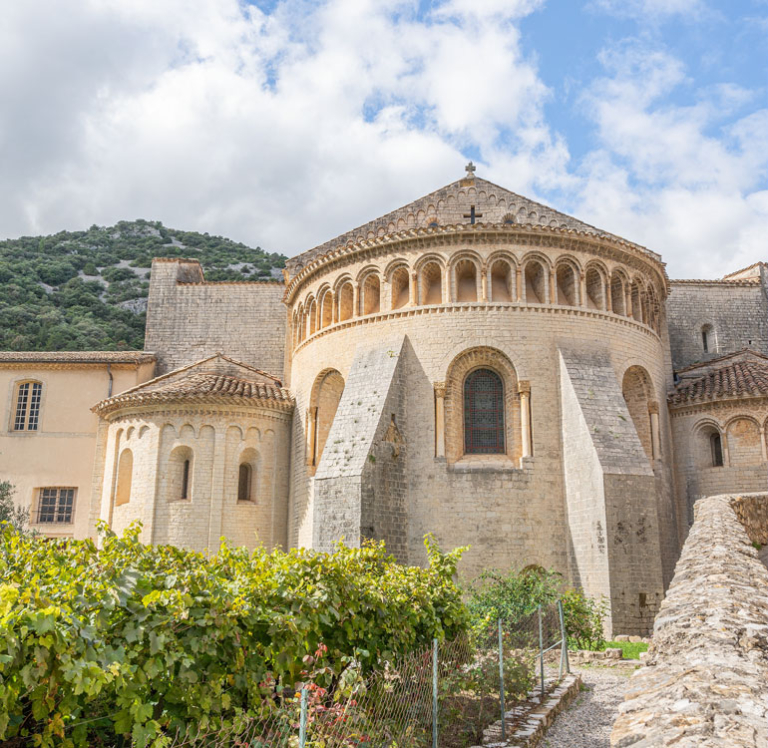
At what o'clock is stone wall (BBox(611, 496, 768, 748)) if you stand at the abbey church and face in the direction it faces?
The stone wall is roughly at 6 o'clock from the abbey church.

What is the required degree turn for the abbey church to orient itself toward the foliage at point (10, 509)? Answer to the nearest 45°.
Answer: approximately 90° to its left

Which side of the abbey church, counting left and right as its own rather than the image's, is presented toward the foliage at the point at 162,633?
back

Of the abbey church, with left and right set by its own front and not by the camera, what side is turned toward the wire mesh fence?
back

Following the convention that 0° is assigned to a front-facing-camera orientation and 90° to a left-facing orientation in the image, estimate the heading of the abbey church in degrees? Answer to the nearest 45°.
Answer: approximately 180°

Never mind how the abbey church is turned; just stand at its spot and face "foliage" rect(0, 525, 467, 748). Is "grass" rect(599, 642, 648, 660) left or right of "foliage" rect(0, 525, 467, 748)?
left
